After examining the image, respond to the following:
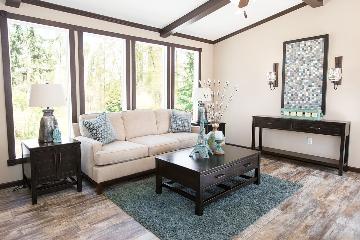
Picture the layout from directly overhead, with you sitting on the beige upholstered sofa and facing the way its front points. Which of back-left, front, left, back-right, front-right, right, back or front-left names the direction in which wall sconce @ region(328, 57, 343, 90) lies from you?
front-left

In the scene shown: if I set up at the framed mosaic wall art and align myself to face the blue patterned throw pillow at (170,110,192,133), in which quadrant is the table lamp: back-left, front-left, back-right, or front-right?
front-left

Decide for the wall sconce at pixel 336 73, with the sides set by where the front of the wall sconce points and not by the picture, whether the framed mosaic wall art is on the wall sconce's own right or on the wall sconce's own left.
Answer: on the wall sconce's own right

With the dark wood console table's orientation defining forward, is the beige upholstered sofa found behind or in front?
in front

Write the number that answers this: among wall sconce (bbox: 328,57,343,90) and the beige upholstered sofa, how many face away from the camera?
0

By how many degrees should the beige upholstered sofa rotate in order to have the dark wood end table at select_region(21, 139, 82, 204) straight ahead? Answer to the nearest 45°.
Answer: approximately 90° to its right

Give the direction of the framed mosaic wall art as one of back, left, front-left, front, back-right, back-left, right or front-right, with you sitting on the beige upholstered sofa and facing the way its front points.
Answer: front-left

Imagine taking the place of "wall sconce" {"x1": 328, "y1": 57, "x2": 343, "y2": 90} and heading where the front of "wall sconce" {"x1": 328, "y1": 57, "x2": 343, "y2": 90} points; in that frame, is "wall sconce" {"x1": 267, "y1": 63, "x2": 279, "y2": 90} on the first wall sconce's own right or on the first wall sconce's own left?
on the first wall sconce's own right

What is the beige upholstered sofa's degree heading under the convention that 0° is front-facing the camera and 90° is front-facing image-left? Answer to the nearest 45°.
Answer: approximately 315°

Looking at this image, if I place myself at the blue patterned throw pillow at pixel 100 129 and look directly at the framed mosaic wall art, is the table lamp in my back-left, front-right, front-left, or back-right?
back-right

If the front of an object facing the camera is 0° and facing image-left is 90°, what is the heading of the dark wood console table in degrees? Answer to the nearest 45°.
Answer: approximately 45°

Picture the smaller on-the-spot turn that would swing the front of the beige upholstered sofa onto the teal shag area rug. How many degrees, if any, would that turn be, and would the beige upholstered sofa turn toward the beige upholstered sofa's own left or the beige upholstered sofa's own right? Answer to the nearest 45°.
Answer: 0° — it already faces it

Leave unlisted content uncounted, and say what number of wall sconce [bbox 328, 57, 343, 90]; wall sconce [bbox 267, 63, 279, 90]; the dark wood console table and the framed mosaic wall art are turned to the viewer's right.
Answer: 0

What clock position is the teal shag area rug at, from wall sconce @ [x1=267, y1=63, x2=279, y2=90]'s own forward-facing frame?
The teal shag area rug is roughly at 11 o'clock from the wall sconce.

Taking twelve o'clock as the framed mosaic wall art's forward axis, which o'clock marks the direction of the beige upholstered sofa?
The beige upholstered sofa is roughly at 12 o'clock from the framed mosaic wall art.

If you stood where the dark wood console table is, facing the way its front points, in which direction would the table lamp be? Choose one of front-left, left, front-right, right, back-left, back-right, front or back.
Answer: front

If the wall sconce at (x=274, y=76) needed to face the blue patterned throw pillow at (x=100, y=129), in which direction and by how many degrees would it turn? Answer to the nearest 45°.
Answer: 0° — it already faces it

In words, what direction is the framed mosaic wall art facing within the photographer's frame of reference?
facing the viewer and to the left of the viewer

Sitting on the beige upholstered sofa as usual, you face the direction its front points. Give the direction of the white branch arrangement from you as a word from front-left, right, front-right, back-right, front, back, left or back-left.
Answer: left

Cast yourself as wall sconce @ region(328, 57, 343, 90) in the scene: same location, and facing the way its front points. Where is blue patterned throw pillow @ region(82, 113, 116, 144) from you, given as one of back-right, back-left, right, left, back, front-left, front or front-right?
front

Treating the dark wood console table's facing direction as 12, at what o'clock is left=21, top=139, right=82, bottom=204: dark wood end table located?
The dark wood end table is roughly at 12 o'clock from the dark wood console table.
